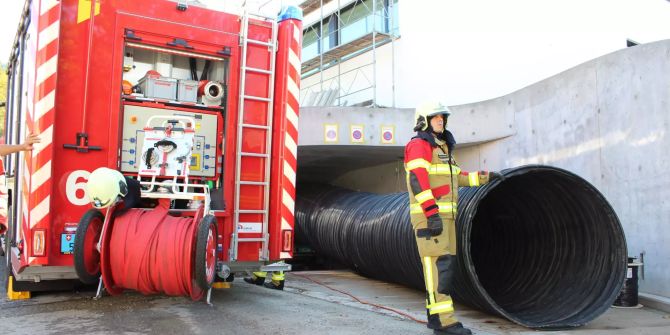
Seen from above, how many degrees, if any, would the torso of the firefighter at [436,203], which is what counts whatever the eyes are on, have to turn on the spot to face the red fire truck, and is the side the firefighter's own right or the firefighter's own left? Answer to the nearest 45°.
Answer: approximately 135° to the firefighter's own right

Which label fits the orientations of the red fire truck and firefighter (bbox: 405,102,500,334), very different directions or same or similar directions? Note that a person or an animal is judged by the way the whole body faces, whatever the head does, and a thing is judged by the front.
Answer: very different directions

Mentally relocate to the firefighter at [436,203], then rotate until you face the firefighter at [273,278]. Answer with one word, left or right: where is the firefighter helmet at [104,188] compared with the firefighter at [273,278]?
left

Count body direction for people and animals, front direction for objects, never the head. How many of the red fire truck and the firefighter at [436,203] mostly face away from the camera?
1

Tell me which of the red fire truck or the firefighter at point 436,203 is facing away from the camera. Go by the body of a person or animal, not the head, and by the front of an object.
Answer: the red fire truck

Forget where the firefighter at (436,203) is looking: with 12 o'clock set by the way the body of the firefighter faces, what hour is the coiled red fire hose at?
The coiled red fire hose is roughly at 4 o'clock from the firefighter.

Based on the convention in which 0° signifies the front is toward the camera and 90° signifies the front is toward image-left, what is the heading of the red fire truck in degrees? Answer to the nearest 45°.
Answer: approximately 180°

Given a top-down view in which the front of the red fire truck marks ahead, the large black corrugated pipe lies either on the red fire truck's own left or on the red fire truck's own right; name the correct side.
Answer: on the red fire truck's own right
